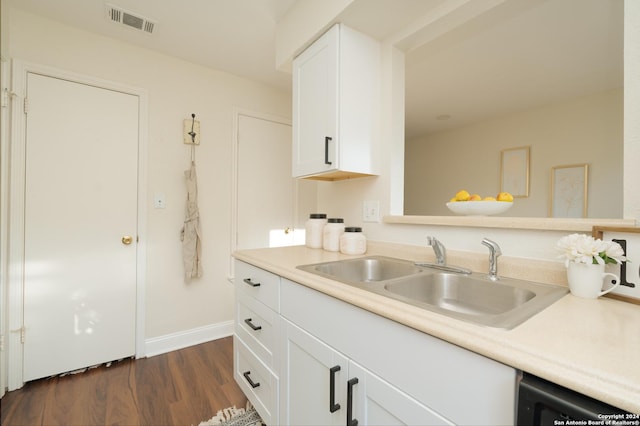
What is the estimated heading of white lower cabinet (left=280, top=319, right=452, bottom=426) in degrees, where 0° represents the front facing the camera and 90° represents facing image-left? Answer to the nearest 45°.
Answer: approximately 45°

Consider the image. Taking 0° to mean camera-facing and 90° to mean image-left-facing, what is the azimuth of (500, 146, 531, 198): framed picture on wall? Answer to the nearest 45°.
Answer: approximately 45°

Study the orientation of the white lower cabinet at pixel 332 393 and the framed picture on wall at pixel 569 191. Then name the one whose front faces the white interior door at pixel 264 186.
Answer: the framed picture on wall

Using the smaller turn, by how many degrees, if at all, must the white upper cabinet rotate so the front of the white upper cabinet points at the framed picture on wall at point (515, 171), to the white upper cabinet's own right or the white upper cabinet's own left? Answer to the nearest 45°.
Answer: approximately 180°

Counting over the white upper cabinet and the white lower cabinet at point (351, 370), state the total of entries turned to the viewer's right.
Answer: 0

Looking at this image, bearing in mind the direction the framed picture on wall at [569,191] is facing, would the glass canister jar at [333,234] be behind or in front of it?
in front

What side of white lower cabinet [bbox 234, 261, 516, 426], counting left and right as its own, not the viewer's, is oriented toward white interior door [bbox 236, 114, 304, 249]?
right
